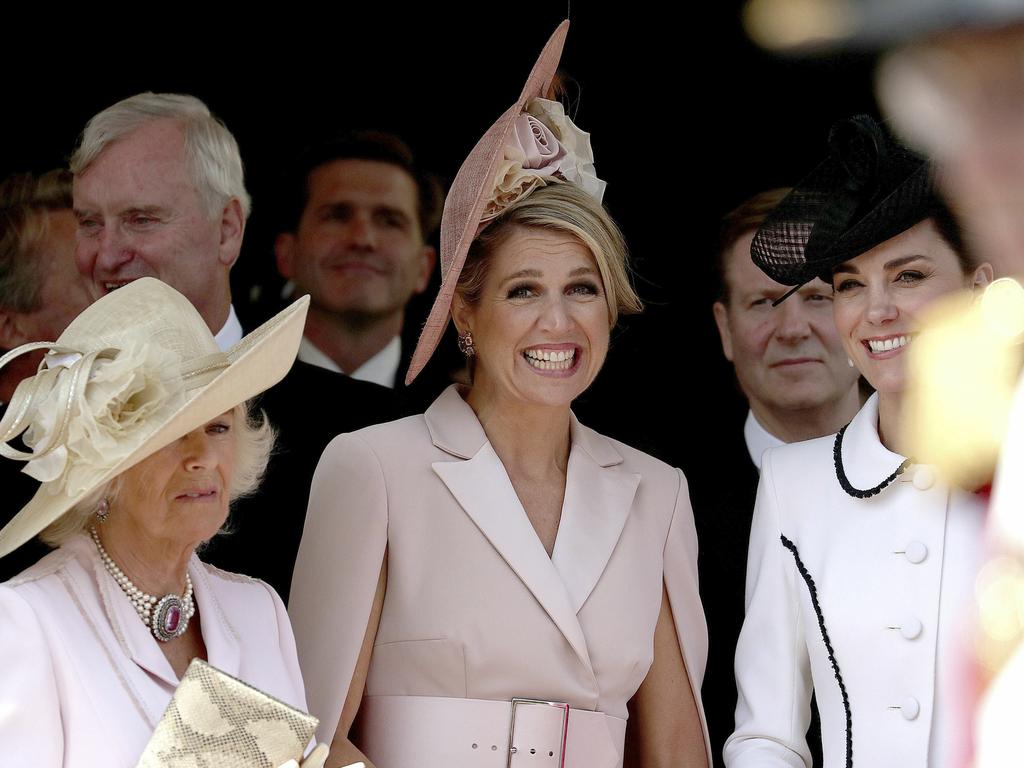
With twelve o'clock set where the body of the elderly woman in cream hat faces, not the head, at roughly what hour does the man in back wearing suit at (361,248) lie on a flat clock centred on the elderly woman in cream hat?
The man in back wearing suit is roughly at 8 o'clock from the elderly woman in cream hat.

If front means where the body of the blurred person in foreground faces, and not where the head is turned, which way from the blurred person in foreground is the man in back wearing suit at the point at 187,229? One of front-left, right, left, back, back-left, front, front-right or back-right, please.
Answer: front-right

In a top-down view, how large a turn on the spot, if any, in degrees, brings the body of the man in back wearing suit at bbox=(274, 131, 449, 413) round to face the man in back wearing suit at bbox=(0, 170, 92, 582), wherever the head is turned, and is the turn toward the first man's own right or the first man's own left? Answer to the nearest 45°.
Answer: approximately 45° to the first man's own right

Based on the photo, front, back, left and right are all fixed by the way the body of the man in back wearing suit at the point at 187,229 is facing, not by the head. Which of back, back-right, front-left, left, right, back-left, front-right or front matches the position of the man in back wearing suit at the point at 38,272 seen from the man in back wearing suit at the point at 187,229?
right

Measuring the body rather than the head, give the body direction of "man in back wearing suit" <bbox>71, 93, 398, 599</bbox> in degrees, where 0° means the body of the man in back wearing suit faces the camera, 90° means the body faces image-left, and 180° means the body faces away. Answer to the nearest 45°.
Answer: approximately 45°

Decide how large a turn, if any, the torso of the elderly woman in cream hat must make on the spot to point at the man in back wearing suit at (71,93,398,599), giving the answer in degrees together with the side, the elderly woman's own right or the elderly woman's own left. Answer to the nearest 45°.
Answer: approximately 135° to the elderly woman's own left

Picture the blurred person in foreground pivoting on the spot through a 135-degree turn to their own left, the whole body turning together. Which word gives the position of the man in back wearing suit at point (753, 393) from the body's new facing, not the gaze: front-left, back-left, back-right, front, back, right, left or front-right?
back-left

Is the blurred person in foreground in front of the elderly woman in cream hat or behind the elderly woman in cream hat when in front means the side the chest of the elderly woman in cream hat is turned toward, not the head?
in front

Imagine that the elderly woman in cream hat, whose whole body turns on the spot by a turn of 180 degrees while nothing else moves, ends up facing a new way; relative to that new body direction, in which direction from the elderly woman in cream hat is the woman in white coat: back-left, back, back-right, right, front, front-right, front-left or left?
back-right

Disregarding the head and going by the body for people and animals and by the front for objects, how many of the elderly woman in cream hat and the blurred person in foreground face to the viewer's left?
1

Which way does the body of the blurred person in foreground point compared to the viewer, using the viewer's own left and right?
facing to the left of the viewer

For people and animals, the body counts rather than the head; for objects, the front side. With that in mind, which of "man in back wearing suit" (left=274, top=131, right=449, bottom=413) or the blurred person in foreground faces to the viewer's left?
the blurred person in foreground

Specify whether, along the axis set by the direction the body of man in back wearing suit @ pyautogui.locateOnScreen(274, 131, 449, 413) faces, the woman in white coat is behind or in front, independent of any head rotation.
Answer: in front

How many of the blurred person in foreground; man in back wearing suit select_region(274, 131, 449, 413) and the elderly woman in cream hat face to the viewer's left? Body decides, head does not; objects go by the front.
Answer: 1
